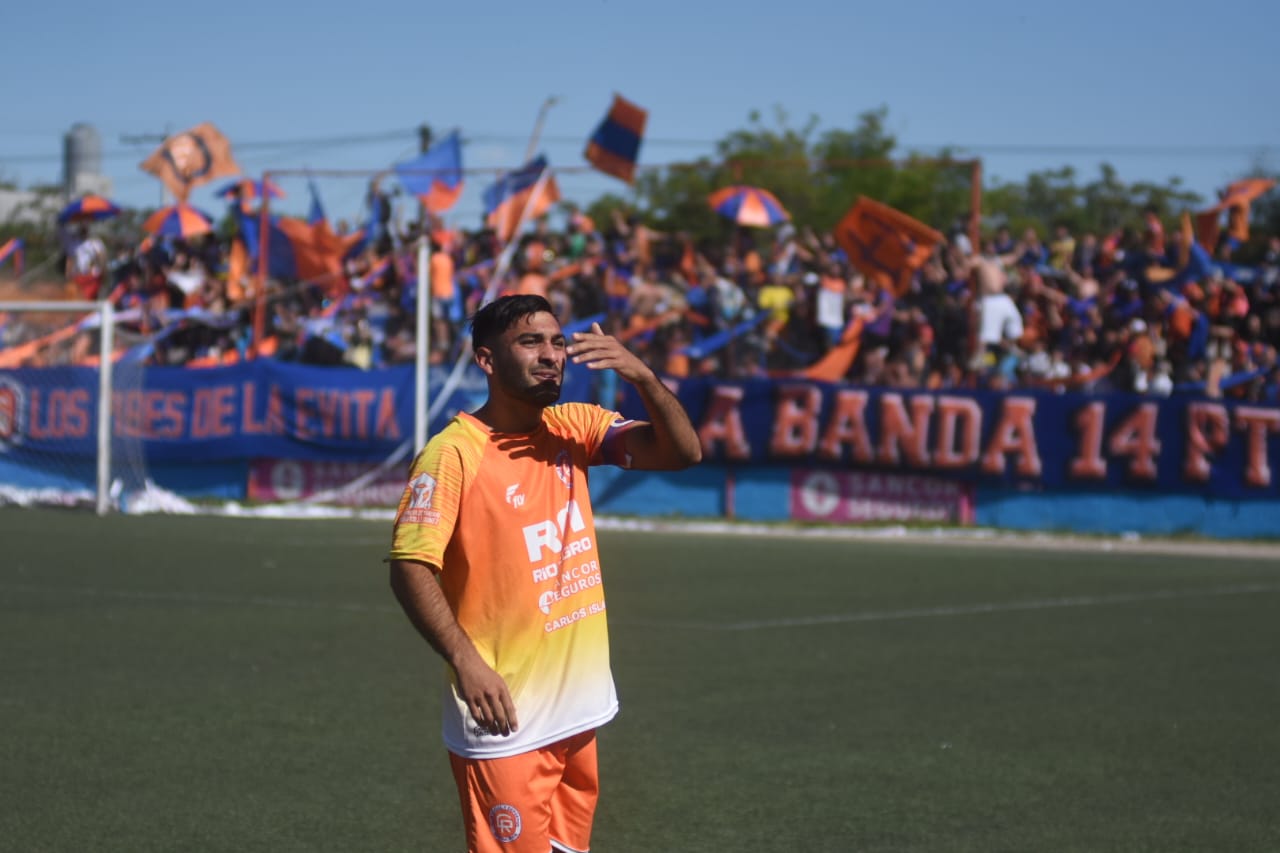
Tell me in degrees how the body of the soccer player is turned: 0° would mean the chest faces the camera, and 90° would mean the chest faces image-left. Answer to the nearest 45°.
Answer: approximately 315°

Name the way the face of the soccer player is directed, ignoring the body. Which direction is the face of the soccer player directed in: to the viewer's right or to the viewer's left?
to the viewer's right

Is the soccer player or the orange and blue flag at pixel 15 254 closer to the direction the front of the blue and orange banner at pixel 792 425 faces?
the soccer player

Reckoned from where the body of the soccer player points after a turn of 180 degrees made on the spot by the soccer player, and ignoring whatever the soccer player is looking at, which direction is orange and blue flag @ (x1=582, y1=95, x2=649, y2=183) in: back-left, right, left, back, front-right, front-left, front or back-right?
front-right

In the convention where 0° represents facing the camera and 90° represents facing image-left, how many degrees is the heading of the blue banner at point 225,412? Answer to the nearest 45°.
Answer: approximately 0°

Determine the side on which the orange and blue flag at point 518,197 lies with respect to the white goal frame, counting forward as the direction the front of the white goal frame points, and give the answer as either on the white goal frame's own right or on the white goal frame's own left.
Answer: on the white goal frame's own left

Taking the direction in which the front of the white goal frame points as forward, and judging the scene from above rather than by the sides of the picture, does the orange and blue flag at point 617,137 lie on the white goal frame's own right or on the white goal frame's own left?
on the white goal frame's own left
